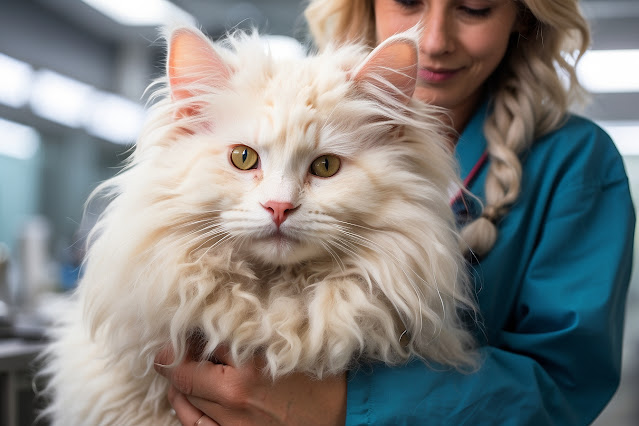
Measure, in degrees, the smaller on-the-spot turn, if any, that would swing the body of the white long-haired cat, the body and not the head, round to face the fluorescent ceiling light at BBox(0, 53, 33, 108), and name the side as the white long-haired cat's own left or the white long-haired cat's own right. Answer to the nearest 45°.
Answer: approximately 135° to the white long-haired cat's own right

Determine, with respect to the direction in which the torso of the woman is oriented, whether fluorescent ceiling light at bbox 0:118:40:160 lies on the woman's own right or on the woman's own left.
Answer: on the woman's own right

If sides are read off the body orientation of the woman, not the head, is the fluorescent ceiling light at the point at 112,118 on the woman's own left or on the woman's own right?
on the woman's own right

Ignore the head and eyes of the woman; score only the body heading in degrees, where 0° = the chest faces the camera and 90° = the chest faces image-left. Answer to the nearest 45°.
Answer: approximately 45°

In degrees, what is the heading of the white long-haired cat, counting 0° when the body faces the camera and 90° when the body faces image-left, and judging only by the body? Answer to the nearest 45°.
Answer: approximately 0°

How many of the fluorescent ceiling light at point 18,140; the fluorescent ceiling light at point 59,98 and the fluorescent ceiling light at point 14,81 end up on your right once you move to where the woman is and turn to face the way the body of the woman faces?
3

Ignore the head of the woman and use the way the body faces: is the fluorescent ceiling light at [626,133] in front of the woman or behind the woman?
behind

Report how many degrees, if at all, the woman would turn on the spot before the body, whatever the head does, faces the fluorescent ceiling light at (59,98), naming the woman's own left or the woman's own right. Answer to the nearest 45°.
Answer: approximately 90° to the woman's own right

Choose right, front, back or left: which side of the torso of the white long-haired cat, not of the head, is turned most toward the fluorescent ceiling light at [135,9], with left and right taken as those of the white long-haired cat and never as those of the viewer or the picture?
back
